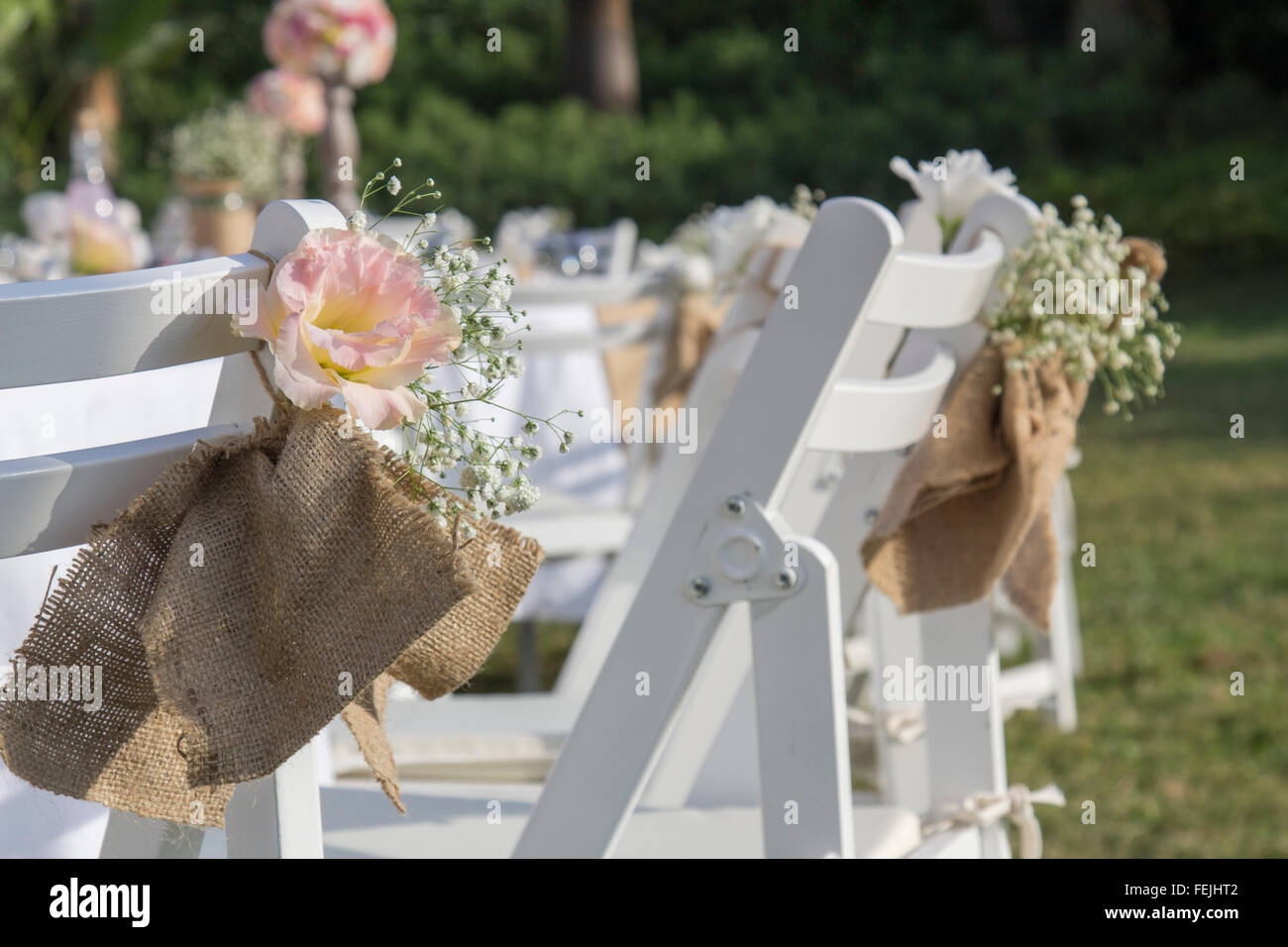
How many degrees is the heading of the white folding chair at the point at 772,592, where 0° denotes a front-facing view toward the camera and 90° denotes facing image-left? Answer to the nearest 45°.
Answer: approximately 90°
